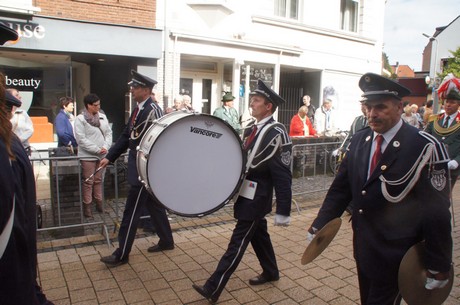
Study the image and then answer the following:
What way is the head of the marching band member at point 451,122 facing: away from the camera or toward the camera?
toward the camera

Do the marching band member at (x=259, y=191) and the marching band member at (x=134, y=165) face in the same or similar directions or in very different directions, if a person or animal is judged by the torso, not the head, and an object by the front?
same or similar directions

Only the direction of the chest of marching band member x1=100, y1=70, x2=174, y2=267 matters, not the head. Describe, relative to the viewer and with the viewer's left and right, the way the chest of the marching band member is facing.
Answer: facing to the left of the viewer

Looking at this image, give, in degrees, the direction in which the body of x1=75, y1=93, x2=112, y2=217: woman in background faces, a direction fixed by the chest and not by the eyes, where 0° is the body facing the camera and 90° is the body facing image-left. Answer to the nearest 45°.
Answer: approximately 315°

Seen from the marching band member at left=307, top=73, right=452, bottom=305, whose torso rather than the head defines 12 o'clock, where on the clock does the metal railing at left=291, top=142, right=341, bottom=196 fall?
The metal railing is roughly at 4 o'clock from the marching band member.

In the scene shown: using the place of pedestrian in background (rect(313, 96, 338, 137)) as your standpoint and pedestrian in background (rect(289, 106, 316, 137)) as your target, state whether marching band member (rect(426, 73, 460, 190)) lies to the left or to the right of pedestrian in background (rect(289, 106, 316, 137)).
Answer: left

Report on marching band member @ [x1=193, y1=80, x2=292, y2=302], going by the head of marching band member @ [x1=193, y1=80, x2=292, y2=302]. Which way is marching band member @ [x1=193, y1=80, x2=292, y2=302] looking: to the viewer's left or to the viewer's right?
to the viewer's left

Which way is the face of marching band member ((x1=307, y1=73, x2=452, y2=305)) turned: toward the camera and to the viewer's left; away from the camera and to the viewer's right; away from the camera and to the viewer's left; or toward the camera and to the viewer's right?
toward the camera and to the viewer's left

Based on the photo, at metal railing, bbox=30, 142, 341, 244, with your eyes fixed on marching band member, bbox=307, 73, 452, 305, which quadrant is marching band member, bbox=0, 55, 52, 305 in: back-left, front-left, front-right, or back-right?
front-right

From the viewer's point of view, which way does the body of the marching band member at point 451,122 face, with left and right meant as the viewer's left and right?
facing the viewer and to the left of the viewer

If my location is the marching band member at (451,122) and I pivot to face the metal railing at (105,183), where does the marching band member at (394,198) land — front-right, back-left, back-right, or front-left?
front-left
